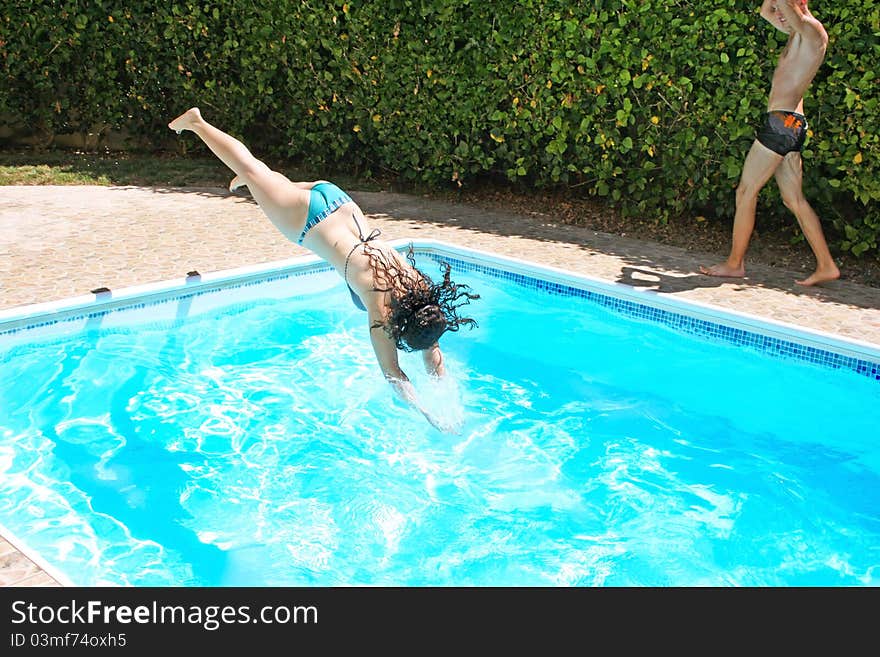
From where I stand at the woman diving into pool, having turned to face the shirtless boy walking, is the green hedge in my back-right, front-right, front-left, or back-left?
front-left

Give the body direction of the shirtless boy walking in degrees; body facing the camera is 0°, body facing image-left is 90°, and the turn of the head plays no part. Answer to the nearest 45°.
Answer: approximately 90°

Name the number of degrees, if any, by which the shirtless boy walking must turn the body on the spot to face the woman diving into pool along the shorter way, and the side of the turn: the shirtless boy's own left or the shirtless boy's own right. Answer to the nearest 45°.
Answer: approximately 45° to the shirtless boy's own left
